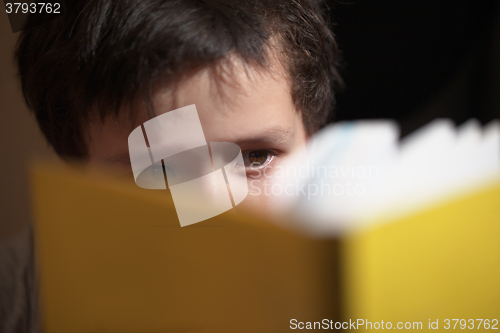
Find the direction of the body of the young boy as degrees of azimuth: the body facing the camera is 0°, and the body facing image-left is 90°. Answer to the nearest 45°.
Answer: approximately 0°
